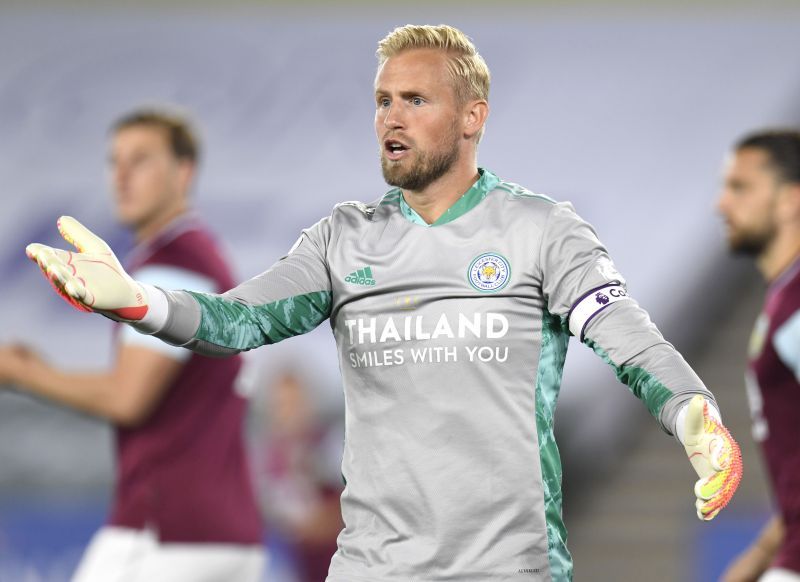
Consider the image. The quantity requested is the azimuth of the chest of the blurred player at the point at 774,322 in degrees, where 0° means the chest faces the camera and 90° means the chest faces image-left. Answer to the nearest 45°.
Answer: approximately 90°

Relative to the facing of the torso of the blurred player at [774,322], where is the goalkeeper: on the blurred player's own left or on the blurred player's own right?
on the blurred player's own left

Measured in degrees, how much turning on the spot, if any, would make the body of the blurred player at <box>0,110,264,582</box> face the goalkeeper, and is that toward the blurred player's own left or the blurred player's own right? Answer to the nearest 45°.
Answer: approximately 90° to the blurred player's own left

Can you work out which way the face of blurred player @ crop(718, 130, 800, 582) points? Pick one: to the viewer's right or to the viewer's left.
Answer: to the viewer's left
